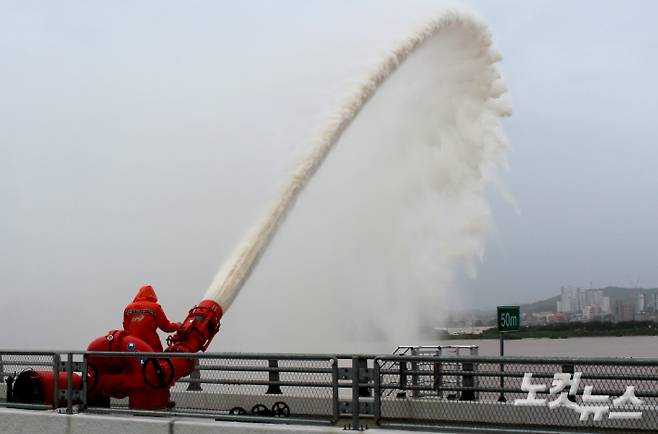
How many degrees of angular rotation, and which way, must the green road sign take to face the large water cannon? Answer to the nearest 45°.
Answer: approximately 45° to its right

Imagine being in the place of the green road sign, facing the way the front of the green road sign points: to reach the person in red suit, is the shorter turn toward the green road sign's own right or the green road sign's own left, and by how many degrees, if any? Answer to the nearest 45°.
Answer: approximately 45° to the green road sign's own right

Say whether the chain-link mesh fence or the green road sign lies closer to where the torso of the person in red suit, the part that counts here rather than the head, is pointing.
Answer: the green road sign

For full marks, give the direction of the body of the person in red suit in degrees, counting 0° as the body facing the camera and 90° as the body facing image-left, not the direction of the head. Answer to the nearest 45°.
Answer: approximately 225°

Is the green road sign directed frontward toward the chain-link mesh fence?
yes

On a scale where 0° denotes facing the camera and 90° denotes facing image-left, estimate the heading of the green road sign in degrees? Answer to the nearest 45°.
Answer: approximately 0°

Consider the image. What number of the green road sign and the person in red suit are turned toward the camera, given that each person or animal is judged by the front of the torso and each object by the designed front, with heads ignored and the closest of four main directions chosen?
1
